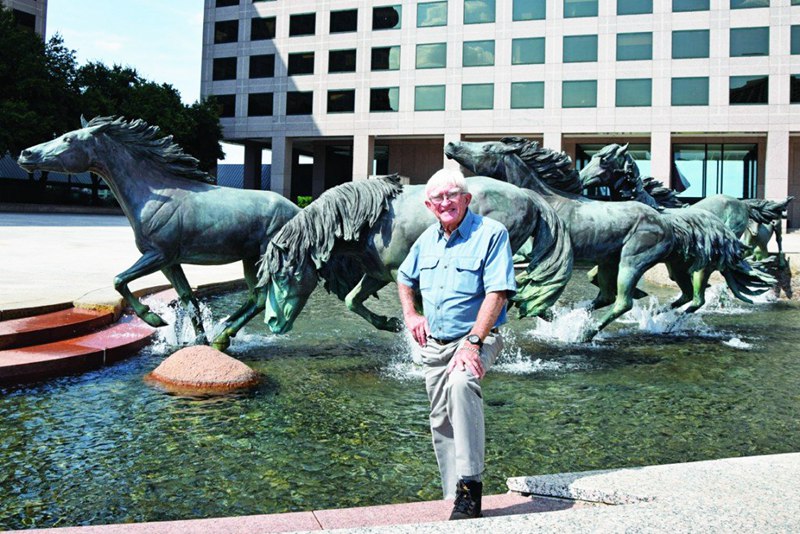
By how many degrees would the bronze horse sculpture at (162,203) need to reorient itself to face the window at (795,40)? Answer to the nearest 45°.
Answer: approximately 135° to its right

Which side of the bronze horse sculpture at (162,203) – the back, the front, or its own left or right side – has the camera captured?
left

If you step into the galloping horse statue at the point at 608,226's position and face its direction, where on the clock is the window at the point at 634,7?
The window is roughly at 3 o'clock from the galloping horse statue.

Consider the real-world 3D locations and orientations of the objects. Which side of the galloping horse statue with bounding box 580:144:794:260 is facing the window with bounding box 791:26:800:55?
right

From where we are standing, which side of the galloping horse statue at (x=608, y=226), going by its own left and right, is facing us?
left

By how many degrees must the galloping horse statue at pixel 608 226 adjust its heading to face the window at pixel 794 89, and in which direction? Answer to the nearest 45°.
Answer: approximately 90° to its right

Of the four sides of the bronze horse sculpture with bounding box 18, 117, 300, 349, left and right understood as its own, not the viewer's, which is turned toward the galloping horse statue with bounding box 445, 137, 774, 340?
back

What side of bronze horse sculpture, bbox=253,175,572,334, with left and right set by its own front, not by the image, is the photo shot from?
left

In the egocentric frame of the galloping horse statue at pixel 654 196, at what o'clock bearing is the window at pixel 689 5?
The window is roughly at 3 o'clock from the galloping horse statue.

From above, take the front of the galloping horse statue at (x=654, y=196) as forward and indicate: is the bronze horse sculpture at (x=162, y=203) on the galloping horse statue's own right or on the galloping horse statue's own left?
on the galloping horse statue's own left
